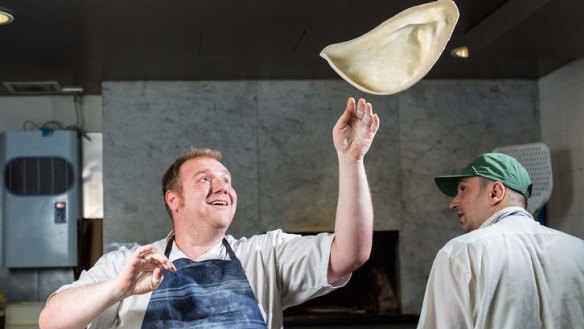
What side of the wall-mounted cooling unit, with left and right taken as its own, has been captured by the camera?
front

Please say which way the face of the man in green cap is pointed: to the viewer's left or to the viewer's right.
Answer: to the viewer's left

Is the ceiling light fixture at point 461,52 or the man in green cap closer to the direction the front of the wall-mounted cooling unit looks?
the man in green cap

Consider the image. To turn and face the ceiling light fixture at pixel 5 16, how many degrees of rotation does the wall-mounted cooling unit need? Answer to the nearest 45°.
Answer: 0° — it already faces it

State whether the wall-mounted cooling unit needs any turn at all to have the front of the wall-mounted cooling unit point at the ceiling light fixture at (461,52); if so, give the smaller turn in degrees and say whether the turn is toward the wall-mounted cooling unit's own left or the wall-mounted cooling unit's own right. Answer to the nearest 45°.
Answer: approximately 45° to the wall-mounted cooling unit's own left

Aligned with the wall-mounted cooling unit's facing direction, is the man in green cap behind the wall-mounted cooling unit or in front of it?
in front
